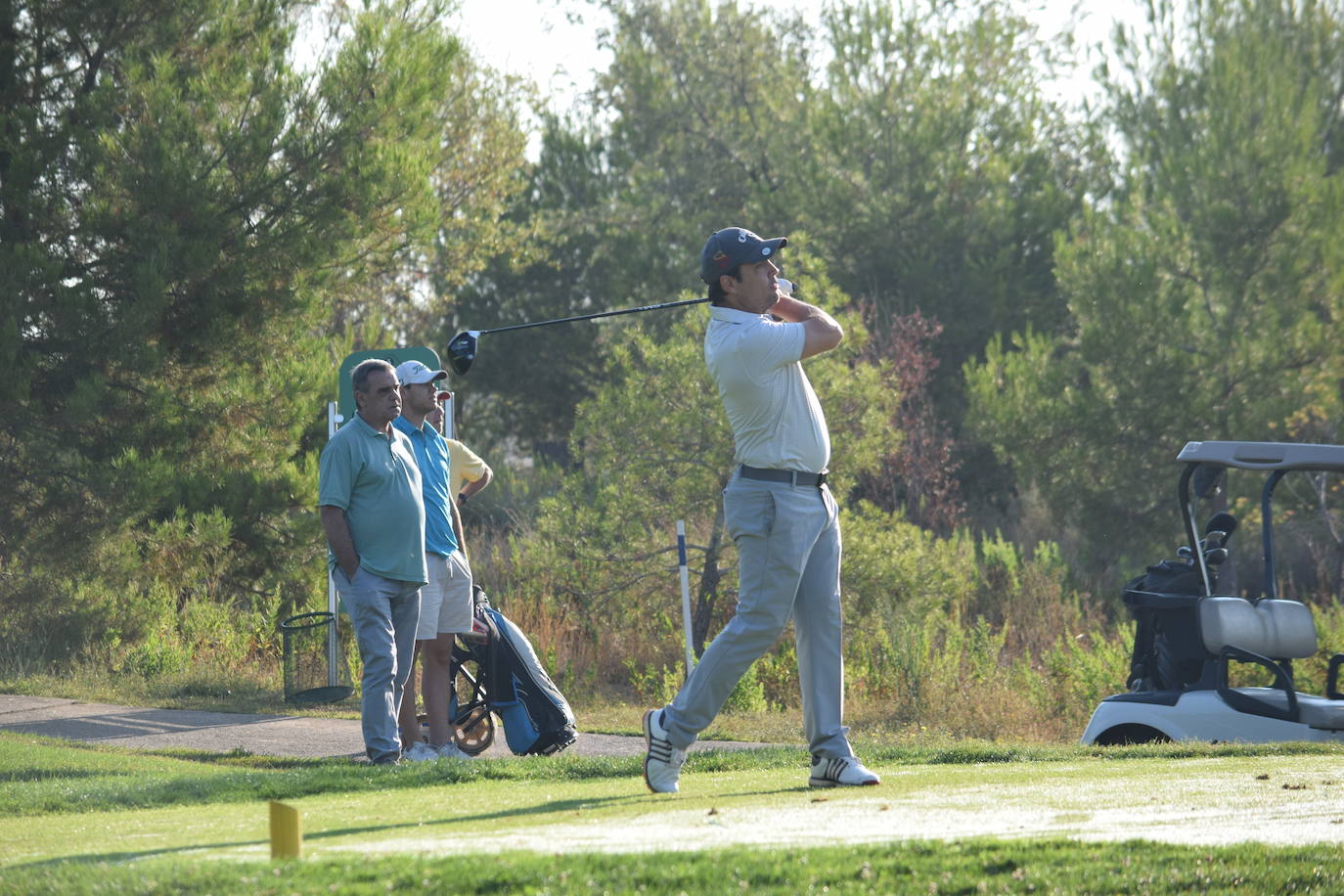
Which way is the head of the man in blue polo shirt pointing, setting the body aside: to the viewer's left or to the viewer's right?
to the viewer's right

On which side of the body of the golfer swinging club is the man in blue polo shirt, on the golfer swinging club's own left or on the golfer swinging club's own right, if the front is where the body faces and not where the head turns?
on the golfer swinging club's own left

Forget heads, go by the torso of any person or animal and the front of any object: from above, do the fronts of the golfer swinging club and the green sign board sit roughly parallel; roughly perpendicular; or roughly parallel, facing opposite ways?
roughly perpendicular

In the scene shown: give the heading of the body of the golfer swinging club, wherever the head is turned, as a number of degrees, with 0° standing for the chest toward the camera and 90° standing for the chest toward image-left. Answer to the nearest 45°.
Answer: approximately 270°

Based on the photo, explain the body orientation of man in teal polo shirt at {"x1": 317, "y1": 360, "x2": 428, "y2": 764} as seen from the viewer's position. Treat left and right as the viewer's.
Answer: facing the viewer and to the right of the viewer

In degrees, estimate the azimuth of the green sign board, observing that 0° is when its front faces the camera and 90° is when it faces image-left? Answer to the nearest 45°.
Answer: approximately 0°

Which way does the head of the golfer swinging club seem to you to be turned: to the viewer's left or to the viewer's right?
to the viewer's right

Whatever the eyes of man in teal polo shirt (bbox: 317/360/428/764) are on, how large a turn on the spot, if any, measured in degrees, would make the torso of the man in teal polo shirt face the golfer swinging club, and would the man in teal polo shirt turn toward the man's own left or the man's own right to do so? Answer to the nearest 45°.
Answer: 0° — they already face them
